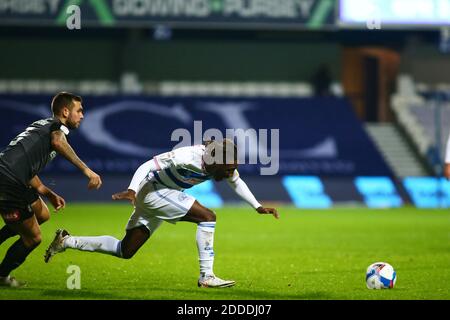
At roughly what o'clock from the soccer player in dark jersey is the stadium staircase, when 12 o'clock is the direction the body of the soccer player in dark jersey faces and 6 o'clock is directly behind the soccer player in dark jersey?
The stadium staircase is roughly at 10 o'clock from the soccer player in dark jersey.

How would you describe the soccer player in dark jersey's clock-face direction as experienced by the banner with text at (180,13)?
The soccer player in dark jersey is roughly at 12 o'clock from the banner with text.

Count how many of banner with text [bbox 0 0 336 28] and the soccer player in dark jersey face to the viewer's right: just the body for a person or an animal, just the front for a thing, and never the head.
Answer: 1

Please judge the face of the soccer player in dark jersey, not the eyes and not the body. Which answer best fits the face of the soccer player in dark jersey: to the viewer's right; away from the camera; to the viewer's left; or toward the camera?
to the viewer's right

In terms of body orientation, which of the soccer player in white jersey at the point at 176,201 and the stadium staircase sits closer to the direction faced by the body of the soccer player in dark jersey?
the soccer player in white jersey

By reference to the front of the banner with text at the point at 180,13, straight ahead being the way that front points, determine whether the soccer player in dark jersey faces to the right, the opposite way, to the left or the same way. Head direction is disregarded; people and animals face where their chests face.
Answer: to the left

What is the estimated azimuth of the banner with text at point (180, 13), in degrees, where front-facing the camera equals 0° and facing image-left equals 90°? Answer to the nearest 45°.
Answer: approximately 0°

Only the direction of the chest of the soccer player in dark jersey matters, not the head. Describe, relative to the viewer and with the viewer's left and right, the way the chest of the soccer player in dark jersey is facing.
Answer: facing to the right of the viewer

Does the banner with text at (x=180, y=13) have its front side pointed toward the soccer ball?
yes
